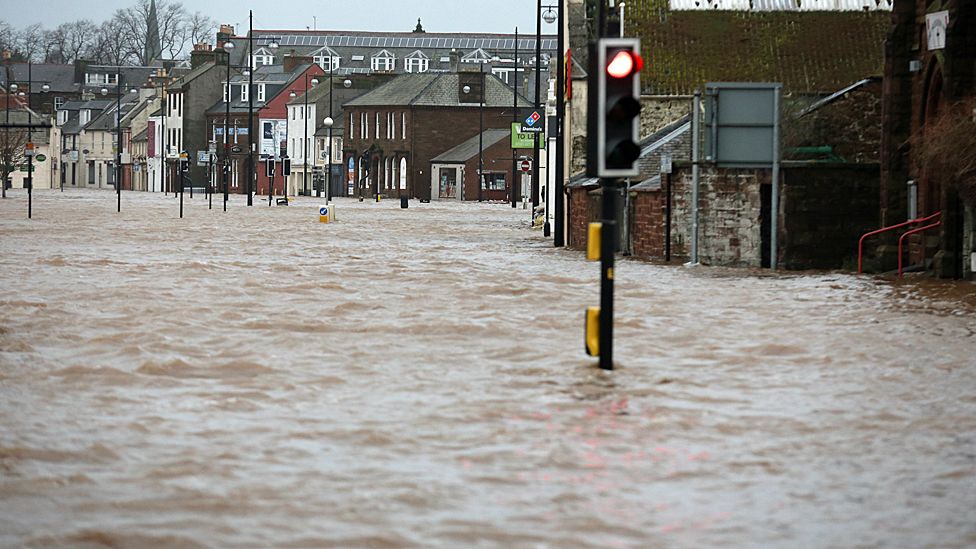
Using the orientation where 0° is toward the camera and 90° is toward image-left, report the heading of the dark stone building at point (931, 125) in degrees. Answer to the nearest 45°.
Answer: approximately 45°

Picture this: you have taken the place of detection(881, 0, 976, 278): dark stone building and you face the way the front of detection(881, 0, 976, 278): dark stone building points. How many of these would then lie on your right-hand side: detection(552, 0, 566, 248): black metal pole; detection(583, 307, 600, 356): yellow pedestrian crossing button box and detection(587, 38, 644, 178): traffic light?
1

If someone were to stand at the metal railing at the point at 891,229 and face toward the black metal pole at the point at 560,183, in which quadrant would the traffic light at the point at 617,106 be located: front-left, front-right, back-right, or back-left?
back-left

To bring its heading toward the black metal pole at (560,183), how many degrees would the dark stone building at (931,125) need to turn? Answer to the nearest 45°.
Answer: approximately 90° to its right

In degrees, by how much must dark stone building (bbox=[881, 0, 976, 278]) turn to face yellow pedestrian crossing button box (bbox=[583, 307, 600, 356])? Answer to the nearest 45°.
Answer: approximately 45° to its left

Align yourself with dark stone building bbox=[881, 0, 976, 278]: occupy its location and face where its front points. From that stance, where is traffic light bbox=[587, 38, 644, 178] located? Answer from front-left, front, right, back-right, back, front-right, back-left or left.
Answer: front-left

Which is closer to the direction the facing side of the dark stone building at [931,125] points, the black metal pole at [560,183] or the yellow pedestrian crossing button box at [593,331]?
the yellow pedestrian crossing button box
